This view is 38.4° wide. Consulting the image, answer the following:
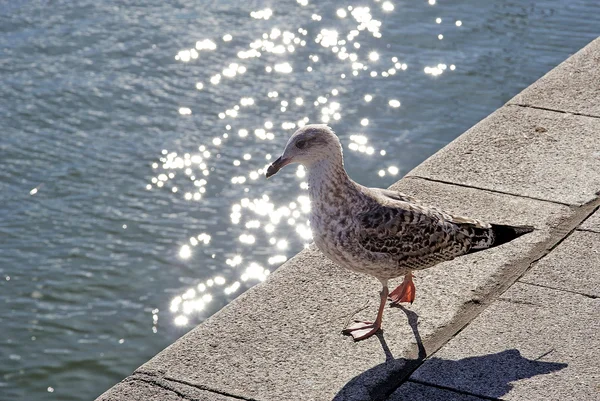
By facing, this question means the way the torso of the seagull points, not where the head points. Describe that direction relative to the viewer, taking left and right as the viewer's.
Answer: facing to the left of the viewer
